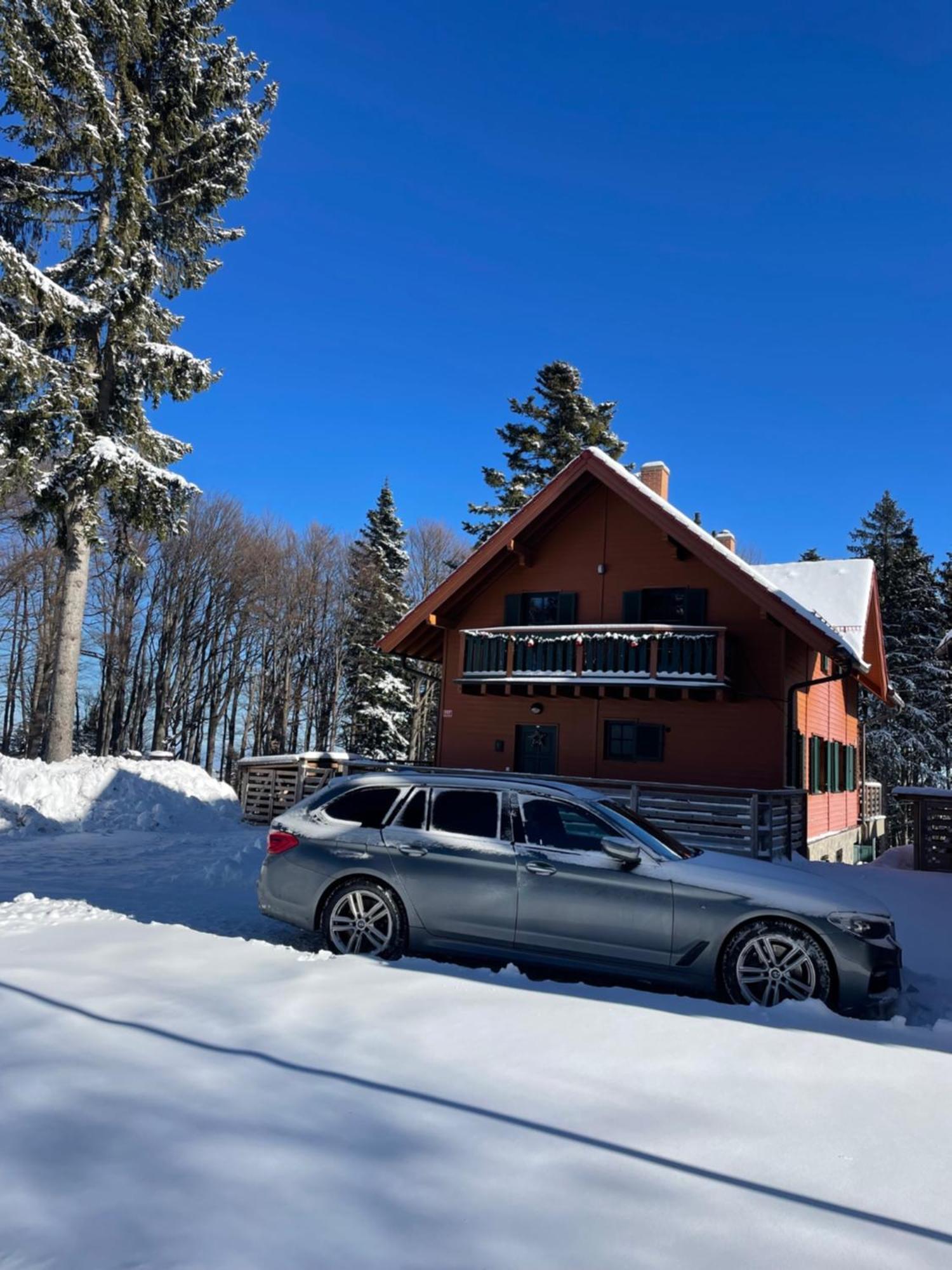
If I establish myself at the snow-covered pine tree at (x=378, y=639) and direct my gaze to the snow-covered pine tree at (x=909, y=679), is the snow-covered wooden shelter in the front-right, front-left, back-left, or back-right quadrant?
front-right

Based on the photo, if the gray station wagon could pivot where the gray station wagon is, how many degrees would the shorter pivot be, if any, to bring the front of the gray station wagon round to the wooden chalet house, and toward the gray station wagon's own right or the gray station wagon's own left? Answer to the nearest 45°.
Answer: approximately 90° to the gray station wagon's own left

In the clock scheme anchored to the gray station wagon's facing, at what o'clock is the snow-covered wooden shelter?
The snow-covered wooden shelter is roughly at 10 o'clock from the gray station wagon.

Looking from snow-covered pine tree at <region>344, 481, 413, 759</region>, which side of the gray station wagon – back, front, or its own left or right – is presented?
left

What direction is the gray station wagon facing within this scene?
to the viewer's right

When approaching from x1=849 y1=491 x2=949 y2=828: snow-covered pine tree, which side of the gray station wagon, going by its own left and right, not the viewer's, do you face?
left

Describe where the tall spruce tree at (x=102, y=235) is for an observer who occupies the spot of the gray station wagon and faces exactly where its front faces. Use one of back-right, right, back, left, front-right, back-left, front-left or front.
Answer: back-left

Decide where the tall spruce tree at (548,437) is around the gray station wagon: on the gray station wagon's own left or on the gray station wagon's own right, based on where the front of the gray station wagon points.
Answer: on the gray station wagon's own left
